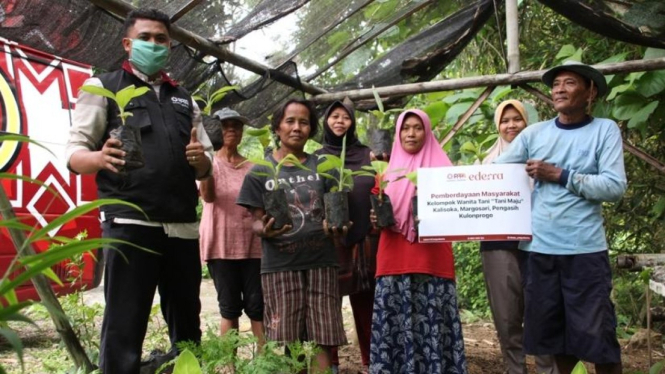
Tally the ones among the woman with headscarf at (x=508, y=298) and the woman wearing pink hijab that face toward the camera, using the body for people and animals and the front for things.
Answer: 2

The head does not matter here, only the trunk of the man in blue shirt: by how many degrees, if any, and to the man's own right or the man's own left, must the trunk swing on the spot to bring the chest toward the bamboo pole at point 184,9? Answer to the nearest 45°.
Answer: approximately 45° to the man's own right

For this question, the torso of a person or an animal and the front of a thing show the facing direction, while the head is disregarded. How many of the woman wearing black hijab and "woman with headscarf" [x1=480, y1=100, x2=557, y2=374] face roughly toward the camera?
2

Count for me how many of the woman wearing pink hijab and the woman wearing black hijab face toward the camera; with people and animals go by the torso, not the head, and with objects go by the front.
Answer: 2

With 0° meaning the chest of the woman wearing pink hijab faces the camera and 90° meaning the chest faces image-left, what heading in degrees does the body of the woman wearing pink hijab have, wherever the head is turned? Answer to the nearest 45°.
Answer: approximately 0°
